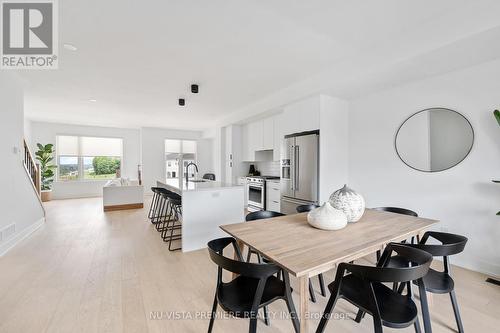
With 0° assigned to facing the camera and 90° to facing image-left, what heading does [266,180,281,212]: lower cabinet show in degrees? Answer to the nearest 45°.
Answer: approximately 45°

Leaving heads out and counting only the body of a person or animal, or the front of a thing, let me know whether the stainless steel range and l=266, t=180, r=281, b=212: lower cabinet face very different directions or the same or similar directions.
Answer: same or similar directions

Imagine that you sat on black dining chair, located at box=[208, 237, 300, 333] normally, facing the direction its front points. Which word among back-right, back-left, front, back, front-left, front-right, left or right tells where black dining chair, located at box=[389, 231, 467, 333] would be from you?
front-right

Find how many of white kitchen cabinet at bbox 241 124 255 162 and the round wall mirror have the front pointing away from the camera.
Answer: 0

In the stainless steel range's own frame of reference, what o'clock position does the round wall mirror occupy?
The round wall mirror is roughly at 9 o'clock from the stainless steel range.

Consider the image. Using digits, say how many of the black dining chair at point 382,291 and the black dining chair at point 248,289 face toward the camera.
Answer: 0

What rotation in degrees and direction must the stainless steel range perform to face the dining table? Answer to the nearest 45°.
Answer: approximately 45° to its left

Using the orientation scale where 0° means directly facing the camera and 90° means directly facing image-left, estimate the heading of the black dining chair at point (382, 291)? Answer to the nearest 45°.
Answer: approximately 135°

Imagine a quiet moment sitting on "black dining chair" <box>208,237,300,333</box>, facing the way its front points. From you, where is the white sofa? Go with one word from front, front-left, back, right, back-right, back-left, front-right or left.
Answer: left

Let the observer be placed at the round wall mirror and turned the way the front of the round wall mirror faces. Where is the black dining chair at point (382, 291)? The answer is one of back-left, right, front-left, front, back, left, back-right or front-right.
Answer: front-left

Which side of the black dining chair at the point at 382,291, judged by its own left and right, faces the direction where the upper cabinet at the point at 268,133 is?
front

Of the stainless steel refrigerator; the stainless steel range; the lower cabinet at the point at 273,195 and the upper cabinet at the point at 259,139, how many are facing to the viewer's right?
0

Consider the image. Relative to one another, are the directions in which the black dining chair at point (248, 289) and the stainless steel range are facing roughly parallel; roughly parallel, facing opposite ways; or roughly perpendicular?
roughly parallel, facing opposite ways

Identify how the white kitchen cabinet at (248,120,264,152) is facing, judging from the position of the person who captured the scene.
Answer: facing the viewer and to the left of the viewer

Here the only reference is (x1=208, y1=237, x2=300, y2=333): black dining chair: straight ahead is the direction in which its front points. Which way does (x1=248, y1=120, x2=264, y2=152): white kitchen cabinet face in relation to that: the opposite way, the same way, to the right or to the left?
the opposite way

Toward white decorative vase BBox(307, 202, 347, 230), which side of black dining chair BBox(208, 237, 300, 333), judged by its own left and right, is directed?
front

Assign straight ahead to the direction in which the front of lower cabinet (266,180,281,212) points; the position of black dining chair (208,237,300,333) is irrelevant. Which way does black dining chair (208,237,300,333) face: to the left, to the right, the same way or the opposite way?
the opposite way

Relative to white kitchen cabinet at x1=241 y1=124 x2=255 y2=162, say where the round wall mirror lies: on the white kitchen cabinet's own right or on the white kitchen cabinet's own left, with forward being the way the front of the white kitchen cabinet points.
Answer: on the white kitchen cabinet's own left

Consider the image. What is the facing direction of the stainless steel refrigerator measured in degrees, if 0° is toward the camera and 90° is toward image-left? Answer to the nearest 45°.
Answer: approximately 45°
